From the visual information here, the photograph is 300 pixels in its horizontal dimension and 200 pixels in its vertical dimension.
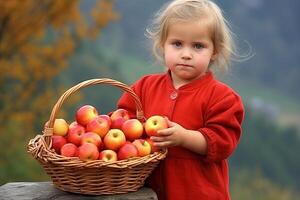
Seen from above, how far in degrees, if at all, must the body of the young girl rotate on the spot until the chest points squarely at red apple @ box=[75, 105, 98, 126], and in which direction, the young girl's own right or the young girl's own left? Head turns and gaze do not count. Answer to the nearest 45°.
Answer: approximately 45° to the young girl's own right

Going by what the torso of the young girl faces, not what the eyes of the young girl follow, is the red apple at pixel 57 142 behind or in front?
in front

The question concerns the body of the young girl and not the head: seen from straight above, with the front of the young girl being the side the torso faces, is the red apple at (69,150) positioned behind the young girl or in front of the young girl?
in front

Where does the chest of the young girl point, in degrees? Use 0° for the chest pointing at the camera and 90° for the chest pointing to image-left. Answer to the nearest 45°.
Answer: approximately 45°

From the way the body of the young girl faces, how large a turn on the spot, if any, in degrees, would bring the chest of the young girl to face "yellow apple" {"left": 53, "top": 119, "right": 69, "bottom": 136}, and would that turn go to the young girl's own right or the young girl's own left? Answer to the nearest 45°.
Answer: approximately 45° to the young girl's own right

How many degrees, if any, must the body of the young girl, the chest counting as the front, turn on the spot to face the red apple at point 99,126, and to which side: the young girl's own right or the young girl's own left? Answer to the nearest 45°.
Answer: approximately 45° to the young girl's own right
